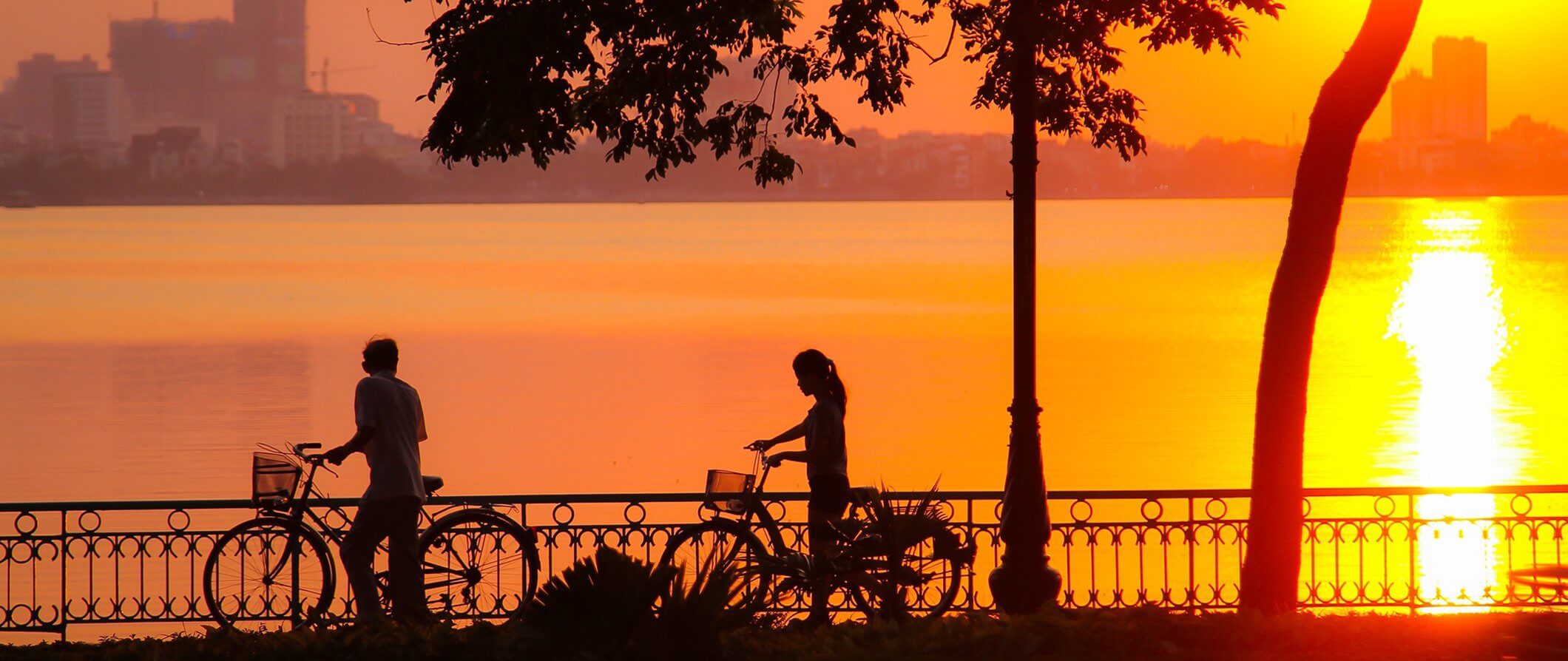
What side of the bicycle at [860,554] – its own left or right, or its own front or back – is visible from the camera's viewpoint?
left

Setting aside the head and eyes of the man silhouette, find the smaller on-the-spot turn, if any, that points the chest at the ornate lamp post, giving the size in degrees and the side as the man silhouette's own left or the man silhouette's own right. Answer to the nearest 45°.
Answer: approximately 135° to the man silhouette's own right

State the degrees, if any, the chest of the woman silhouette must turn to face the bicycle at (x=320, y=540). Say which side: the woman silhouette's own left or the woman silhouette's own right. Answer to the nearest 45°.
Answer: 0° — they already face it

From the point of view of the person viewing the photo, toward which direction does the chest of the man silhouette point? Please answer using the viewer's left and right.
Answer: facing away from the viewer and to the left of the viewer

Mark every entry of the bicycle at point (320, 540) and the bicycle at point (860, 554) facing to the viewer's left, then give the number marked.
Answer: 2

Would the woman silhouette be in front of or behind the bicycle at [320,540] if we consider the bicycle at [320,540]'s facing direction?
behind

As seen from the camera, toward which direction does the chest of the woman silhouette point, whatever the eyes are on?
to the viewer's left

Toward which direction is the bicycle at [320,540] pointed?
to the viewer's left

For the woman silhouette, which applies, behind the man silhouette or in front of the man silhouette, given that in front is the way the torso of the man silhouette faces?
behind
